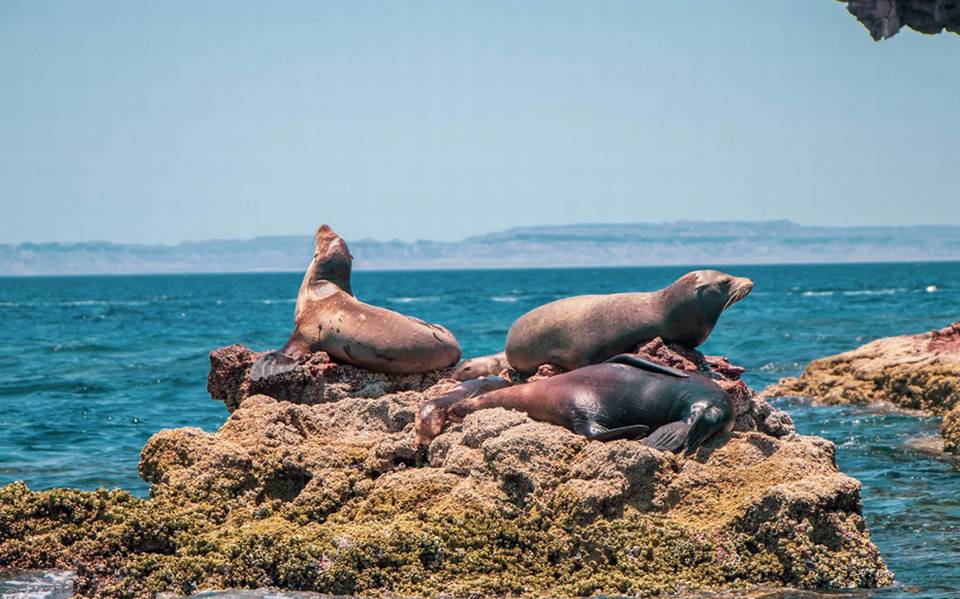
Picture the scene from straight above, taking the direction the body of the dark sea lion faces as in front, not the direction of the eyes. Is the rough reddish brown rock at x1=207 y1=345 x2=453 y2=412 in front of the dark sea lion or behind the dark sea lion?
in front

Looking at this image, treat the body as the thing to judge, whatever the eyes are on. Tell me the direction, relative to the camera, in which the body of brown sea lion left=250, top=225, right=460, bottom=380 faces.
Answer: to the viewer's left

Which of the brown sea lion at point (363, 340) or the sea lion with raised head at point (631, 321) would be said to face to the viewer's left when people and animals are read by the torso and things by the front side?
the brown sea lion

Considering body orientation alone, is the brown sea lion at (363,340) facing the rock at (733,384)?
no

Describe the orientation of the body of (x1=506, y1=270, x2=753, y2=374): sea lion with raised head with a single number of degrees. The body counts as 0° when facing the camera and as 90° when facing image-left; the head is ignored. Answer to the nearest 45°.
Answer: approximately 270°

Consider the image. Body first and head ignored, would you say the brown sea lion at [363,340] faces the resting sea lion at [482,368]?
no

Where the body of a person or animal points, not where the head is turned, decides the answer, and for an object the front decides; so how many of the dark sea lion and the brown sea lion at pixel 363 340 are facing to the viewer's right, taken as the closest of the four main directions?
0

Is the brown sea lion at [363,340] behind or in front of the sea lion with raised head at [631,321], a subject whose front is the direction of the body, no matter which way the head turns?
behind

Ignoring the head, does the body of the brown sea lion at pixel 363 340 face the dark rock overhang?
no

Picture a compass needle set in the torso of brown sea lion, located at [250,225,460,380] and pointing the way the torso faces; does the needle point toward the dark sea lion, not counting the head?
no

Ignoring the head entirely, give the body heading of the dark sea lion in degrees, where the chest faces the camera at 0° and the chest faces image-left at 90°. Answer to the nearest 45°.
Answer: approximately 90°

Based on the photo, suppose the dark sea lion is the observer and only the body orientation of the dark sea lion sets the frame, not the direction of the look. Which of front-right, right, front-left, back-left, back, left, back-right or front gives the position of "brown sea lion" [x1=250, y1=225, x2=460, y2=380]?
front-right

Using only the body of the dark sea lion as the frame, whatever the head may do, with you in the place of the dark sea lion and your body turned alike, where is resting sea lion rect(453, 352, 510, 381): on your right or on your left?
on your right
